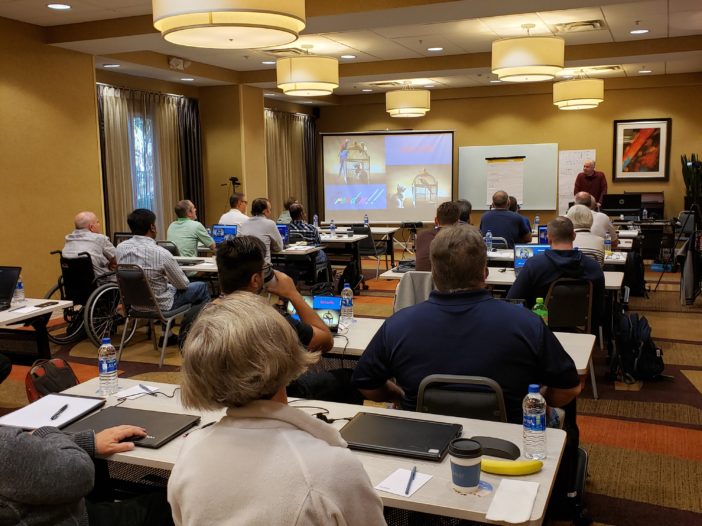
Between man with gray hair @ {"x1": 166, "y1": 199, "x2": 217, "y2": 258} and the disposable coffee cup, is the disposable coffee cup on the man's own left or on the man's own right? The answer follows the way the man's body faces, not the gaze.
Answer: on the man's own right

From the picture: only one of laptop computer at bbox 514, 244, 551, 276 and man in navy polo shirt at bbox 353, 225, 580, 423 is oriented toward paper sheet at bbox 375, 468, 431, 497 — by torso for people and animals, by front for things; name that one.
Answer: the laptop computer

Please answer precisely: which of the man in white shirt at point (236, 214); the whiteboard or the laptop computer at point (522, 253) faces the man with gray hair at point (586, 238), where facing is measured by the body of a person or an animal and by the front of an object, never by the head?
the whiteboard

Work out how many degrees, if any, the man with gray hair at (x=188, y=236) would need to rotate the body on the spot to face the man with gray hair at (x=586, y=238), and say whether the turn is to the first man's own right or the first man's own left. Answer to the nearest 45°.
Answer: approximately 90° to the first man's own right

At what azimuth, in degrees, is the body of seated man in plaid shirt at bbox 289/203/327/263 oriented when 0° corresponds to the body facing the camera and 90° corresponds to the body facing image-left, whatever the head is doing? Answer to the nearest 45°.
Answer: approximately 225°

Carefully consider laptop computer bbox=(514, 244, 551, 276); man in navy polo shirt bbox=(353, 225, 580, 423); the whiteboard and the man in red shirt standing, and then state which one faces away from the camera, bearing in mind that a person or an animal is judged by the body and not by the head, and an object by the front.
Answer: the man in navy polo shirt

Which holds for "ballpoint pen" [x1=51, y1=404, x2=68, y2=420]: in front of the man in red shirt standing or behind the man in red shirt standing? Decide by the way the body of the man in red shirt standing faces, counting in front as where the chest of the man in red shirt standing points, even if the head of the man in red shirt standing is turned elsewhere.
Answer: in front

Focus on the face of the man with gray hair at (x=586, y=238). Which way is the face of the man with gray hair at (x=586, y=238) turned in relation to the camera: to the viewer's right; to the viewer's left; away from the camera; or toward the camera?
away from the camera

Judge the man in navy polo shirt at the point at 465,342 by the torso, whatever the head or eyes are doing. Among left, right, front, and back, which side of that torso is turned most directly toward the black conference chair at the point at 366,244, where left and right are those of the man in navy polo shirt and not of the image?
front

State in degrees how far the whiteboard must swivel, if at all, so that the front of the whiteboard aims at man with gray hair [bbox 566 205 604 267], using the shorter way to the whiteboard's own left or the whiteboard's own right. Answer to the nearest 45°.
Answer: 0° — it already faces them

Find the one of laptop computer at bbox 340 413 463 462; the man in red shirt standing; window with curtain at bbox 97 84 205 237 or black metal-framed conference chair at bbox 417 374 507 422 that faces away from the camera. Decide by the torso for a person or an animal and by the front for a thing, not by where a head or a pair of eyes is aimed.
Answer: the black metal-framed conference chair

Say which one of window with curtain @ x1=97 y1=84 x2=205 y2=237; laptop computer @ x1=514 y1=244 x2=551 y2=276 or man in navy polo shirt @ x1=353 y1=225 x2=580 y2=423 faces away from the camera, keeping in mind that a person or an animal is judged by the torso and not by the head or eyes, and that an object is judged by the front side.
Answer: the man in navy polo shirt

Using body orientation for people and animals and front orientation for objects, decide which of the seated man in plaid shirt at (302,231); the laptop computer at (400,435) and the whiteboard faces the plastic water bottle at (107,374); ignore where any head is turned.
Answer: the whiteboard

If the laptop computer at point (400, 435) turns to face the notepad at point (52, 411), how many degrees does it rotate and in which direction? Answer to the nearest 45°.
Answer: approximately 90° to its right

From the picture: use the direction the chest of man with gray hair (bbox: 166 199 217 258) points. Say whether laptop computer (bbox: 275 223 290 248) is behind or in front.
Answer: in front

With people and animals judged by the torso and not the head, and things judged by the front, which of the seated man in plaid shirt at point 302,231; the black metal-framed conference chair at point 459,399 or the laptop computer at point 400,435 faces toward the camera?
the laptop computer

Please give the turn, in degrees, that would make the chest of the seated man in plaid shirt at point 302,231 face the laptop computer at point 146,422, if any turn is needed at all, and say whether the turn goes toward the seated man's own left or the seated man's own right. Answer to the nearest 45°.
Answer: approximately 135° to the seated man's own right

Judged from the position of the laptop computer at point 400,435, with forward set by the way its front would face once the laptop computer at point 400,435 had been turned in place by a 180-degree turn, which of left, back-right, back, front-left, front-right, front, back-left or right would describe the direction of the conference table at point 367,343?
front
